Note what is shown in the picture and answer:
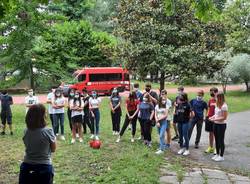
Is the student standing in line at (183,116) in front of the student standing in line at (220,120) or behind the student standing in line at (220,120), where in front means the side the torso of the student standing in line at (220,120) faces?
in front

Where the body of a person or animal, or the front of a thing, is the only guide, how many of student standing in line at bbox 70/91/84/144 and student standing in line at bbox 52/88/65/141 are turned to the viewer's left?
0

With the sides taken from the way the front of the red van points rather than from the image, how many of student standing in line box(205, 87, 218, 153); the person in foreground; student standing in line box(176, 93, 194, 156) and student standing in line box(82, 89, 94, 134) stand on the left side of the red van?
4

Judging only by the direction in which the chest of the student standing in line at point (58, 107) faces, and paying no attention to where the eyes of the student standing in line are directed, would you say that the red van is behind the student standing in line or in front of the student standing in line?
behind

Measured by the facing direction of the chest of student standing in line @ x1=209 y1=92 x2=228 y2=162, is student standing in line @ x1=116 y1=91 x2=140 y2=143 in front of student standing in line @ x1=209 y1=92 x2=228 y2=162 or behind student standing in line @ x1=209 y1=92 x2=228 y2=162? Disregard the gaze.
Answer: in front

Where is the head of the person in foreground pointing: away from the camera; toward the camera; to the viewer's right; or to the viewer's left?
away from the camera

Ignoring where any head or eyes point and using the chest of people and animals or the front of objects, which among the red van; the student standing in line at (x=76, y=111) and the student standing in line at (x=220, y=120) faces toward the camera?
the student standing in line at (x=76, y=111)

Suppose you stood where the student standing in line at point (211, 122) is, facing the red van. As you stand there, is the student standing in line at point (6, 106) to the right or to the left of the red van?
left

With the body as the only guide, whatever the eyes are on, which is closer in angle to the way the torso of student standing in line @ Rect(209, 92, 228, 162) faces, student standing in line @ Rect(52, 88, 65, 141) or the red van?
the student standing in line

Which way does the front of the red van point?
to the viewer's left

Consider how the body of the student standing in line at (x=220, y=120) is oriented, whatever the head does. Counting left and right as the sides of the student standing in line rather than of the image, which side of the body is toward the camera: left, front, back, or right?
left
